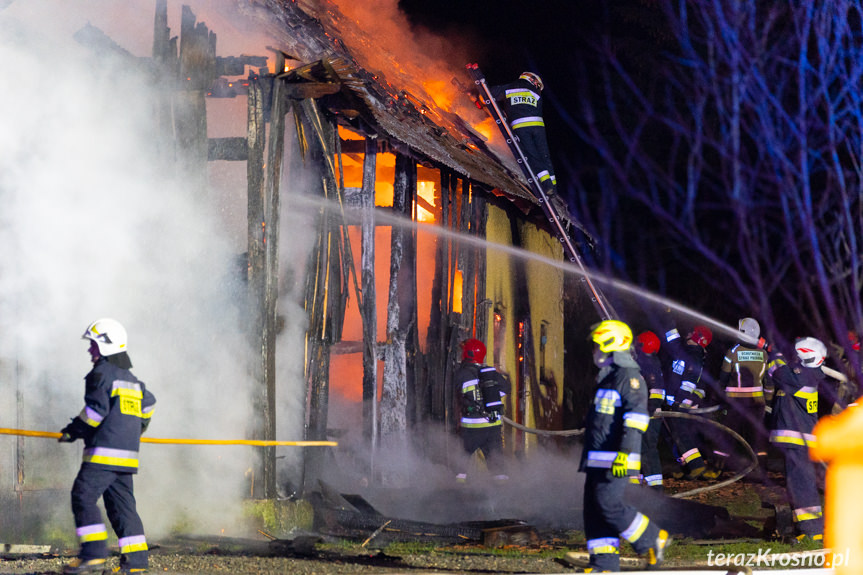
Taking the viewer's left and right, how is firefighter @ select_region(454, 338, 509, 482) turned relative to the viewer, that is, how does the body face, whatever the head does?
facing away from the viewer and to the left of the viewer

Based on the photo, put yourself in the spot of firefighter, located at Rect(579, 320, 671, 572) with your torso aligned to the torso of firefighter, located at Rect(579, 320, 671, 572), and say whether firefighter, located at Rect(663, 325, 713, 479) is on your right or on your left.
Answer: on your right

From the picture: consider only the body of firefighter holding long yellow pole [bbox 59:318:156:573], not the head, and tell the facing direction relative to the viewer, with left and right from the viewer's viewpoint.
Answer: facing away from the viewer and to the left of the viewer

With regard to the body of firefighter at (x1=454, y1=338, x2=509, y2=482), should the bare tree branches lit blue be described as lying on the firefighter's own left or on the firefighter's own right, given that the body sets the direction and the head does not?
on the firefighter's own right

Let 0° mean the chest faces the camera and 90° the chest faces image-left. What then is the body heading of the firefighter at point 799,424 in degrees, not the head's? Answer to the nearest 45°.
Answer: approximately 135°

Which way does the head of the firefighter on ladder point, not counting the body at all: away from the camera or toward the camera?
away from the camera

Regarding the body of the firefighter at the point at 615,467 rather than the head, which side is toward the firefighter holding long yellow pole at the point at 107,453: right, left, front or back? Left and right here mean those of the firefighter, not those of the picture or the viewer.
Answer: front

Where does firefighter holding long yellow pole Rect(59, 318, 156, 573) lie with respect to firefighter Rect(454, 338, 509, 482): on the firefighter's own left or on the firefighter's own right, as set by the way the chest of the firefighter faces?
on the firefighter's own left

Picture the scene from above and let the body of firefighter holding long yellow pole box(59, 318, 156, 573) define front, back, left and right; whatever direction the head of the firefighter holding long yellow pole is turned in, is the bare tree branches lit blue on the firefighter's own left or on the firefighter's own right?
on the firefighter's own right

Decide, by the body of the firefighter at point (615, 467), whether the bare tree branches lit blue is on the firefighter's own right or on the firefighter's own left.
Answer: on the firefighter's own right
